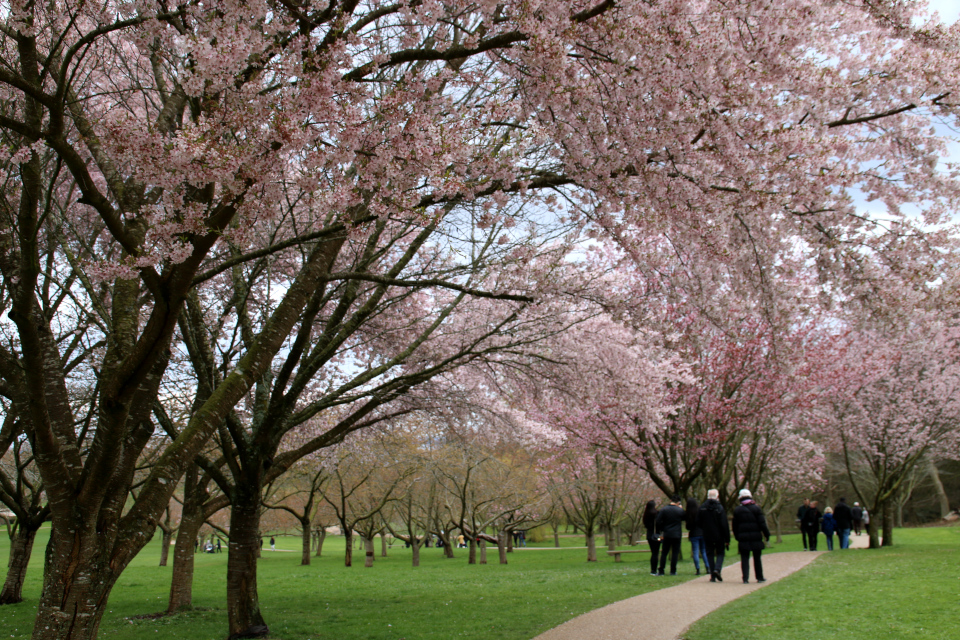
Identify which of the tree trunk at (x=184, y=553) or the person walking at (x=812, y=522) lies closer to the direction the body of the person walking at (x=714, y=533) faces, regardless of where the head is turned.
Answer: the person walking

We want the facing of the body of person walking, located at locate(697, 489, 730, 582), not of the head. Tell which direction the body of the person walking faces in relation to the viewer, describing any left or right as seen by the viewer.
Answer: facing away from the viewer

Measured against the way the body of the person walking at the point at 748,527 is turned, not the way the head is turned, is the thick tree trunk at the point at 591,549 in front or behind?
in front

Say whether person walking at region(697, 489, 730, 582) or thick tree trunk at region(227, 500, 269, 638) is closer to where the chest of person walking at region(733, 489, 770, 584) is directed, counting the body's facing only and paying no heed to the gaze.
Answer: the person walking

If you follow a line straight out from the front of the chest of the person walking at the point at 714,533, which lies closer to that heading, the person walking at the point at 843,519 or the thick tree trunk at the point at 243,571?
the person walking

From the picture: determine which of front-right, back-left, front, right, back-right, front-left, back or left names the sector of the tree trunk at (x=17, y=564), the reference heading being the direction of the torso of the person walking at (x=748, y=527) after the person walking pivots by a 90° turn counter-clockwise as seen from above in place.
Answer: front

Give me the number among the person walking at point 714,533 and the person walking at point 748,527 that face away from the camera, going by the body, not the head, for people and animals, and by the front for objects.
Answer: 2

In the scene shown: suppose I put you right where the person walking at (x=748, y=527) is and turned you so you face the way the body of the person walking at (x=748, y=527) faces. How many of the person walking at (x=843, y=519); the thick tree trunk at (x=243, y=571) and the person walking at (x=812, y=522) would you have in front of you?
2

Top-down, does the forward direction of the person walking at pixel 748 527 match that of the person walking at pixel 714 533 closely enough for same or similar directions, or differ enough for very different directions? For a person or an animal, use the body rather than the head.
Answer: same or similar directions

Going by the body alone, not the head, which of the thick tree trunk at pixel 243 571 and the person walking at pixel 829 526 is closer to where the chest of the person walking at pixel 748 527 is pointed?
the person walking

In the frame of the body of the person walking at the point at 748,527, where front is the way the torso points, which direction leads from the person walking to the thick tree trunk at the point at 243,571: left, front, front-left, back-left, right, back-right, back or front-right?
back-left

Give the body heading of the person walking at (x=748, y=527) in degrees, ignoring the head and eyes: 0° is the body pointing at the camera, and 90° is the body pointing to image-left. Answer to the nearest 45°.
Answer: approximately 180°

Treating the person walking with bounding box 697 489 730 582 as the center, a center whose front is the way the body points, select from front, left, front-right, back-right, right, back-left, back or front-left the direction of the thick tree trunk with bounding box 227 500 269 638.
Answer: back-left
